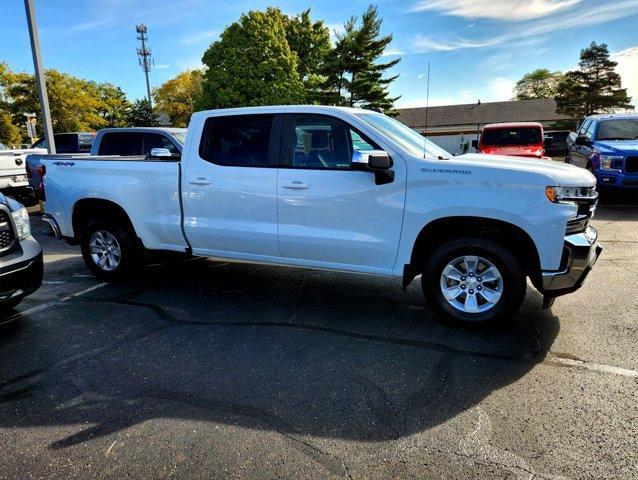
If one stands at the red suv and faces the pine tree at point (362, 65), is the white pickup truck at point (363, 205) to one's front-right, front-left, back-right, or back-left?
back-left

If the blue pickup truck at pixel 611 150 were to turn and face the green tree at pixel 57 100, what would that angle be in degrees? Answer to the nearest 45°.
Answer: approximately 135° to its right

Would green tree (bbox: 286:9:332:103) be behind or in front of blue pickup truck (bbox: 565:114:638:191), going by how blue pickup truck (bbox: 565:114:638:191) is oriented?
behind

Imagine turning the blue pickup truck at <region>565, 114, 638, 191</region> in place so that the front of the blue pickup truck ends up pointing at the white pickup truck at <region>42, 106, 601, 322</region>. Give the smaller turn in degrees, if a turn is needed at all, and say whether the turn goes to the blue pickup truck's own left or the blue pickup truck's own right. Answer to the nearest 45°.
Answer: approximately 45° to the blue pickup truck's own right

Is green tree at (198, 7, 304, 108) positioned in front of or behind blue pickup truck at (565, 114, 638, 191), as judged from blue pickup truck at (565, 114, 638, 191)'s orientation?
behind

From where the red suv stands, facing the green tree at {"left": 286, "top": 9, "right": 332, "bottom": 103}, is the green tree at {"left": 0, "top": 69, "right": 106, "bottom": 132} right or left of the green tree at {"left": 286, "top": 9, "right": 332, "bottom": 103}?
left

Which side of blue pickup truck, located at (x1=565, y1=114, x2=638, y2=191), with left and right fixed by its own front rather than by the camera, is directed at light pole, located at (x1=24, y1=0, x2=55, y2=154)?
right

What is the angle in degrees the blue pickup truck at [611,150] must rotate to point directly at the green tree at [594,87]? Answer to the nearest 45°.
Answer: approximately 135° to its left

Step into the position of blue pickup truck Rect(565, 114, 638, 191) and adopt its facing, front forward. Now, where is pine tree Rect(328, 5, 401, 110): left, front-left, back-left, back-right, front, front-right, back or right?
back

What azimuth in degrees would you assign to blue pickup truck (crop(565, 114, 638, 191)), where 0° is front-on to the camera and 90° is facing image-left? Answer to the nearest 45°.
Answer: approximately 315°

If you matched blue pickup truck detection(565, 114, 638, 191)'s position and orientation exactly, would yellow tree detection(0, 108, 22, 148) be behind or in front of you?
behind

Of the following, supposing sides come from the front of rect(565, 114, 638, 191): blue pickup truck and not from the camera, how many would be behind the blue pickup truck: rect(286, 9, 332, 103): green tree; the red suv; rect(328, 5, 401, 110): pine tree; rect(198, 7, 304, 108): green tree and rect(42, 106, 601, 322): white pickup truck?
4
